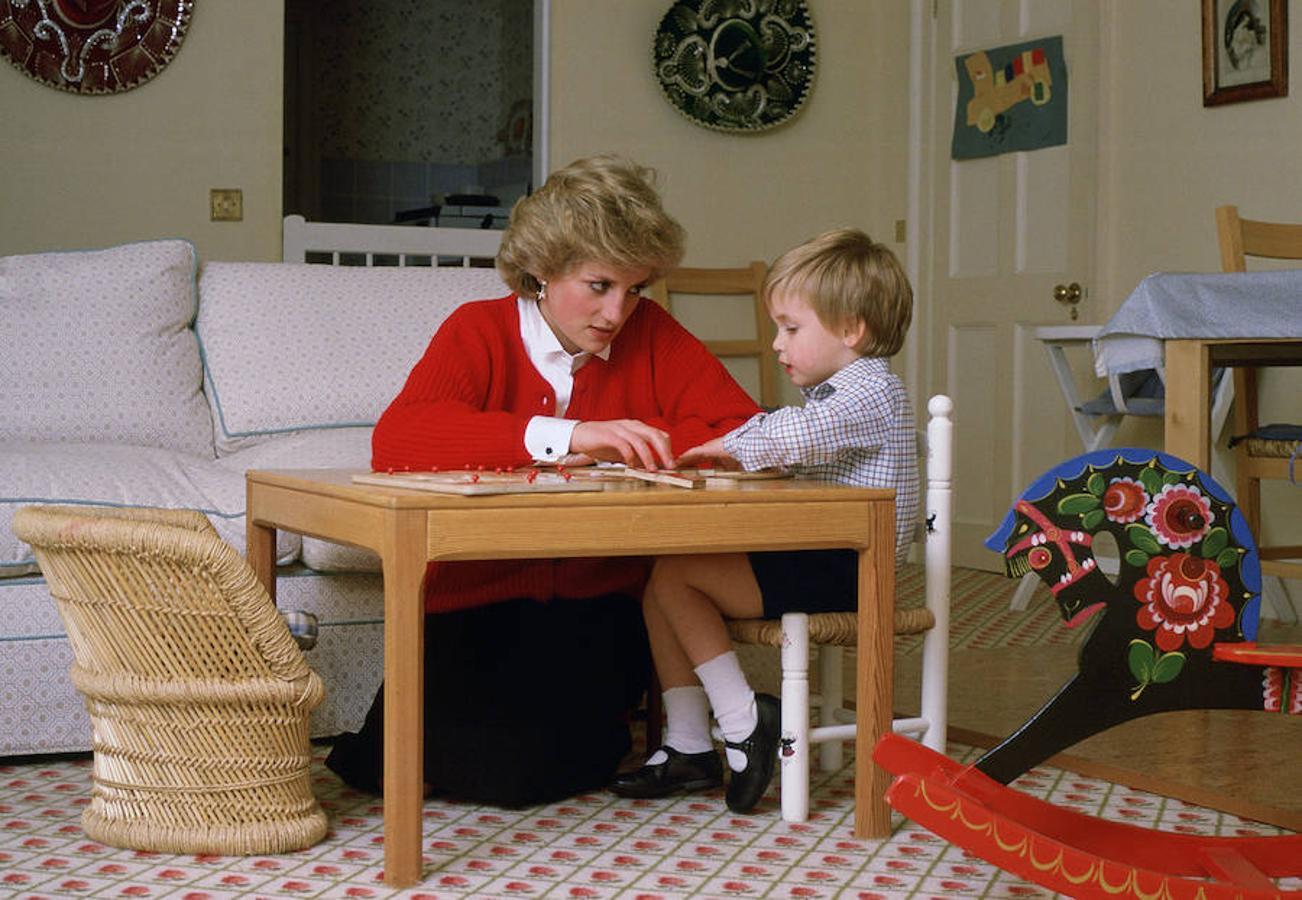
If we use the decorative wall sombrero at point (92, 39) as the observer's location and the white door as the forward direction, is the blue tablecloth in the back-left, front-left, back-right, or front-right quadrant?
front-right

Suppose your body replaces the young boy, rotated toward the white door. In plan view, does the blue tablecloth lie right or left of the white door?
right

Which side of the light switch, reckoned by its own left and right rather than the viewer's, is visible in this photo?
front

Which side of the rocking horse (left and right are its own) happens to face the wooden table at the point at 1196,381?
right

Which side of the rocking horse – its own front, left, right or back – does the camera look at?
left

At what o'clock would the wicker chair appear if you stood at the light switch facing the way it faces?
The wicker chair is roughly at 12 o'clock from the light switch.

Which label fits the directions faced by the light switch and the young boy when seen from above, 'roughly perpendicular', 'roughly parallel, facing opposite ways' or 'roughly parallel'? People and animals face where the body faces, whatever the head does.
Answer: roughly perpendicular

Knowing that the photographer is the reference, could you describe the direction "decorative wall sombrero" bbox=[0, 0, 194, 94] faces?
facing the viewer

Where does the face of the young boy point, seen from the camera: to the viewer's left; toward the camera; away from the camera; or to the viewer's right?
to the viewer's left

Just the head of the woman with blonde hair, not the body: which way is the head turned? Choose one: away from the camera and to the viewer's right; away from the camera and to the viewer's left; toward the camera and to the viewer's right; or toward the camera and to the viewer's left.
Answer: toward the camera and to the viewer's right

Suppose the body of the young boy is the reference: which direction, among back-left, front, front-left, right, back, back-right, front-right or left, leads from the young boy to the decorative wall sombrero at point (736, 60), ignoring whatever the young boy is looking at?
right

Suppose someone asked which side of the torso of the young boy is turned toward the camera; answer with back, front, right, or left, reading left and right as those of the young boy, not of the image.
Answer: left

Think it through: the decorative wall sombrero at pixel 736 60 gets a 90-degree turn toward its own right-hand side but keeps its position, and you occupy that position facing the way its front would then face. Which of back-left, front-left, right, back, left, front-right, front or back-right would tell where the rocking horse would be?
left

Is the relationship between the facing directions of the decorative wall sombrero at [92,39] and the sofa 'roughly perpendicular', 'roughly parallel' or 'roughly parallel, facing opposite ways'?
roughly parallel
